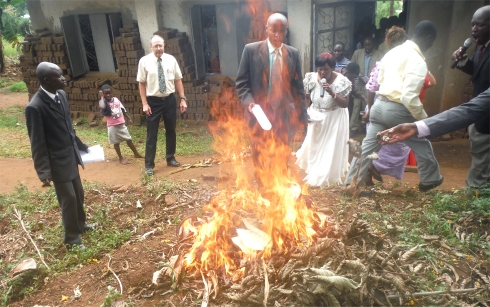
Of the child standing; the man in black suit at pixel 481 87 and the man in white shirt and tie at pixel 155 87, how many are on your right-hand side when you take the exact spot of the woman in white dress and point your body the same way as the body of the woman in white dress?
2

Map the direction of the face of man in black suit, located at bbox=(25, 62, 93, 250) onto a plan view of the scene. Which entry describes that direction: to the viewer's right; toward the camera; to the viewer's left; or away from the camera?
to the viewer's right

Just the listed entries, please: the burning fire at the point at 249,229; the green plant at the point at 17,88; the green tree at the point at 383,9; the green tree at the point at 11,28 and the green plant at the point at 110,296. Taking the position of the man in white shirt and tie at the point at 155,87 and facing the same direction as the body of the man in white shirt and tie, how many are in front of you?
2

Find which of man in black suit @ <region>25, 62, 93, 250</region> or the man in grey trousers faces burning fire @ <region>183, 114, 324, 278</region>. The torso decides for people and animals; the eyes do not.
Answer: the man in black suit

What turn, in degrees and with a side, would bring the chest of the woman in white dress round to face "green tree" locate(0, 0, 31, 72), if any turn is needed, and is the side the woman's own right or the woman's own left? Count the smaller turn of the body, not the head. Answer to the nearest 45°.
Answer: approximately 135° to the woman's own right

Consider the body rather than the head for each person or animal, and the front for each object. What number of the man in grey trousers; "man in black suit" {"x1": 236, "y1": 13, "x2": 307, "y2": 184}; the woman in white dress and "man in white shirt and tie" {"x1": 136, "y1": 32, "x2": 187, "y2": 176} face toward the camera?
3

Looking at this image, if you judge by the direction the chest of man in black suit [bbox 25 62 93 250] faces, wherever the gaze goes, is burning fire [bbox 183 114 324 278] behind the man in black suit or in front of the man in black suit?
in front

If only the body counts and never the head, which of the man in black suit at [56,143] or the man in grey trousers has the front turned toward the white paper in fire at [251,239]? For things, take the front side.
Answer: the man in black suit

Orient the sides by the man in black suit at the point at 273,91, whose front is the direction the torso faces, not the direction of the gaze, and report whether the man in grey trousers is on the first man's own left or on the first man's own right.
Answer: on the first man's own left

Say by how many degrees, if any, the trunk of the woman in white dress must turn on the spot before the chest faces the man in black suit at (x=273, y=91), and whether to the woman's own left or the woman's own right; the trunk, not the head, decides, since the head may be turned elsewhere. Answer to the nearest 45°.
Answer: approximately 45° to the woman's own right

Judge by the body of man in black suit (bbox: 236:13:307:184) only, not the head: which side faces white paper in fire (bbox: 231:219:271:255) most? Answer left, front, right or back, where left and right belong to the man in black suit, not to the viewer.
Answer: front
